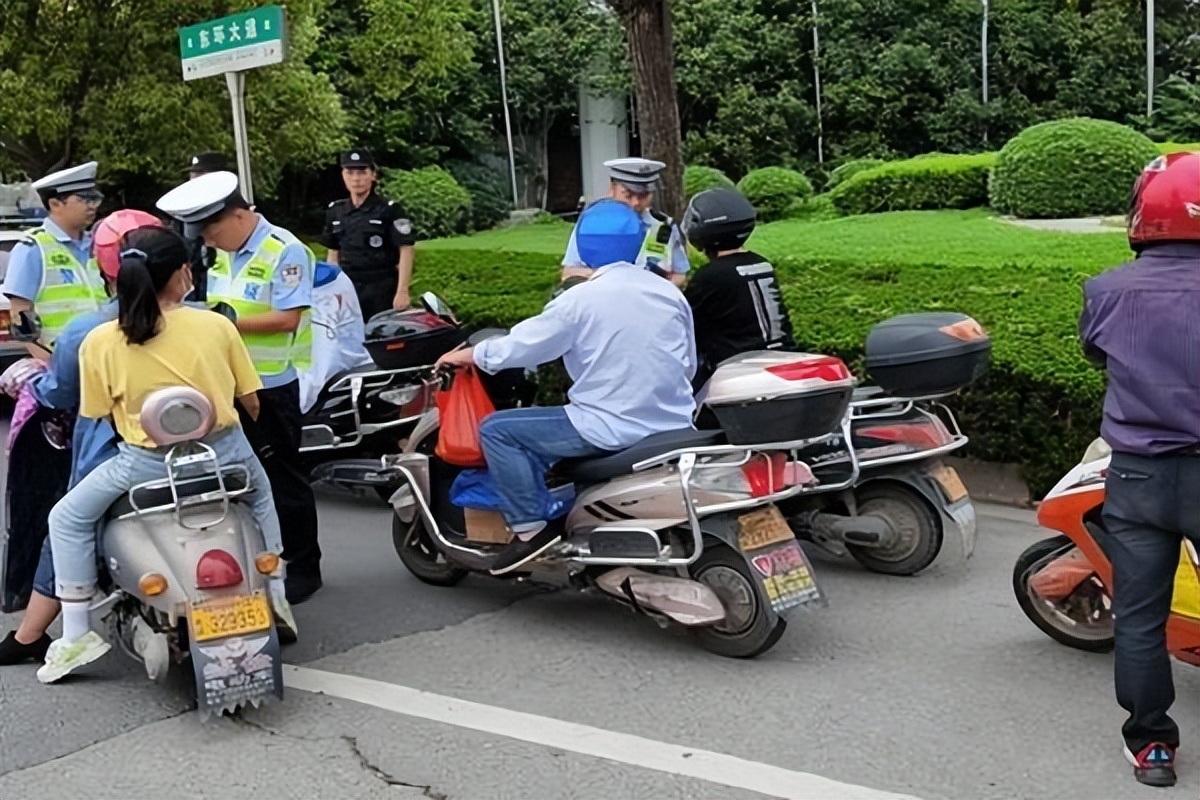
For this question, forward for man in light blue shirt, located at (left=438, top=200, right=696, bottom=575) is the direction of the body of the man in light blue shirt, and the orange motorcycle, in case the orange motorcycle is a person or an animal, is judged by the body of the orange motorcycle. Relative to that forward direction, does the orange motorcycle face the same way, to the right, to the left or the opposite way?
the same way

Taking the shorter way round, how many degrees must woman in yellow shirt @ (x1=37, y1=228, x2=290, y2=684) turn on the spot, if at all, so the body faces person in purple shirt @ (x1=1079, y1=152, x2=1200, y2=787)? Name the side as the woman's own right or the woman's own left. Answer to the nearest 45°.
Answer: approximately 135° to the woman's own right

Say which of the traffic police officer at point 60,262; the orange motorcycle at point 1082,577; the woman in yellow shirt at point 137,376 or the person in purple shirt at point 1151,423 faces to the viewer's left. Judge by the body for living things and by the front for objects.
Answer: the orange motorcycle

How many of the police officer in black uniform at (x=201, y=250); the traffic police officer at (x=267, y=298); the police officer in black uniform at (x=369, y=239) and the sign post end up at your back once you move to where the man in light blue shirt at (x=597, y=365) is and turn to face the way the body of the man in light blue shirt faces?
0

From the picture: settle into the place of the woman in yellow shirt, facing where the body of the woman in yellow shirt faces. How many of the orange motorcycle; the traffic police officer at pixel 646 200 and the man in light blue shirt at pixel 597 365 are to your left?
0

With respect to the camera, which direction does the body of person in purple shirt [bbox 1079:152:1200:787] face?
away from the camera

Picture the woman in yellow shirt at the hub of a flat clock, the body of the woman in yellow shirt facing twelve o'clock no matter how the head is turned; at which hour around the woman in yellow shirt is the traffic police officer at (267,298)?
The traffic police officer is roughly at 1 o'clock from the woman in yellow shirt.

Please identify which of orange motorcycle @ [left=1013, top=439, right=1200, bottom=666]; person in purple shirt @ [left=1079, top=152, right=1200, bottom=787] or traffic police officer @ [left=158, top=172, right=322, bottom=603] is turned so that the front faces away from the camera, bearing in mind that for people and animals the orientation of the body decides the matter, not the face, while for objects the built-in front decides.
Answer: the person in purple shirt

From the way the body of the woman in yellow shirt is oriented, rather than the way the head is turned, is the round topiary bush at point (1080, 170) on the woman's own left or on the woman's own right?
on the woman's own right

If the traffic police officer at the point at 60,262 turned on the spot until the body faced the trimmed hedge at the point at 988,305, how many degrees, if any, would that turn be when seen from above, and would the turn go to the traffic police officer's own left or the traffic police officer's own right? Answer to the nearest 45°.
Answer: approximately 45° to the traffic police officer's own left

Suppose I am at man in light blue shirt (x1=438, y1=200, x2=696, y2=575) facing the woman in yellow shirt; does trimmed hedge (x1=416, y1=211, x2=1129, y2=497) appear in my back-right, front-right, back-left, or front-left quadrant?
back-right

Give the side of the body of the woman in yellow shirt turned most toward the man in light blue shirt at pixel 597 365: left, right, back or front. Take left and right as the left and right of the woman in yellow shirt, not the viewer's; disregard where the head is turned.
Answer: right

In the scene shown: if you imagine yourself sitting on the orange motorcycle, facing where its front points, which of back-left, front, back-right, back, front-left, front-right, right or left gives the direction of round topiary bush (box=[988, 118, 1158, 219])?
right

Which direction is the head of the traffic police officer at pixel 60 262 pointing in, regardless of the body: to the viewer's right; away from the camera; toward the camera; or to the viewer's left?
to the viewer's right

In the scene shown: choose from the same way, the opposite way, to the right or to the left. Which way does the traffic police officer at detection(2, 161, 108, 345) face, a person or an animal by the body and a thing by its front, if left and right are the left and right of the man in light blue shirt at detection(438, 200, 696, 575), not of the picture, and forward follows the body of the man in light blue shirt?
the opposite way

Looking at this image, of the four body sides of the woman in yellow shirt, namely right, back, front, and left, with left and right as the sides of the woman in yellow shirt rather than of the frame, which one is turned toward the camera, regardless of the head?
back

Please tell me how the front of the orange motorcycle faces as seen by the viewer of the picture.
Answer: facing to the left of the viewer

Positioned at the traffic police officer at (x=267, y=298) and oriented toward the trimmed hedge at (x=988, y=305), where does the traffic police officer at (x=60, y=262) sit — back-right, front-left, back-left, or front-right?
back-left

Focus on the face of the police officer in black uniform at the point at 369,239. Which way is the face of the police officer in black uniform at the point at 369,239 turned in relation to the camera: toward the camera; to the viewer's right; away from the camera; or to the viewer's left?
toward the camera
